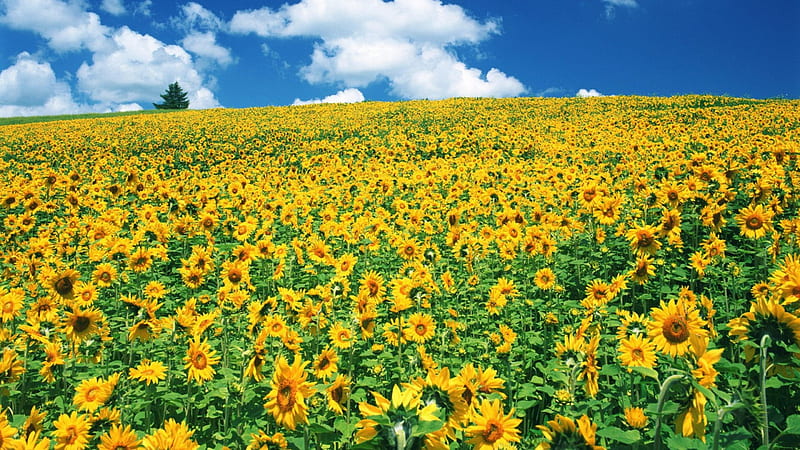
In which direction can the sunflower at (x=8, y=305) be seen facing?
toward the camera

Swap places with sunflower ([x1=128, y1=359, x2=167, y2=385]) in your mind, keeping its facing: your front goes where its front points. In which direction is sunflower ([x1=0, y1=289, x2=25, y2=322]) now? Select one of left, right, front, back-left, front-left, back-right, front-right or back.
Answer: back-right

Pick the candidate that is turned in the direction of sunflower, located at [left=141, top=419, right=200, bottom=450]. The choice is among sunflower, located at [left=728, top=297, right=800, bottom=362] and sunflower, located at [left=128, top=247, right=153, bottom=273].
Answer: sunflower, located at [left=128, top=247, right=153, bottom=273]

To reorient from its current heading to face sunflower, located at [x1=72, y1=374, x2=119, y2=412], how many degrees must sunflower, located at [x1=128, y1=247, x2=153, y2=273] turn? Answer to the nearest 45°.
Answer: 0° — it already faces it

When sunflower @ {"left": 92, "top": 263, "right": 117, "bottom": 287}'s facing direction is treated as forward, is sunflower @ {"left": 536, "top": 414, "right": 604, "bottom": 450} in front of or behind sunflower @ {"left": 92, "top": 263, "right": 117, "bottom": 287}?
in front

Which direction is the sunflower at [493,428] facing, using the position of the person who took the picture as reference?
facing the viewer

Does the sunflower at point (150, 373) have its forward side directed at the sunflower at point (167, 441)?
yes

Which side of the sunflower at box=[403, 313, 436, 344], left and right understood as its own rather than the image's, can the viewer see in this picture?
front

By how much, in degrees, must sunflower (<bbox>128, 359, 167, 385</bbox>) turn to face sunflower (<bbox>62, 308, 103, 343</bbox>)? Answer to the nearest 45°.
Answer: approximately 135° to its right

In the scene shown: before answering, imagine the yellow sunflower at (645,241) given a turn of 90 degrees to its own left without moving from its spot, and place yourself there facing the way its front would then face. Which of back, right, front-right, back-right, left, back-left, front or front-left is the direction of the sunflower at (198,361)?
back-right

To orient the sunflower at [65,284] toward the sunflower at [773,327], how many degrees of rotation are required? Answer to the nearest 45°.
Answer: approximately 45° to its left
